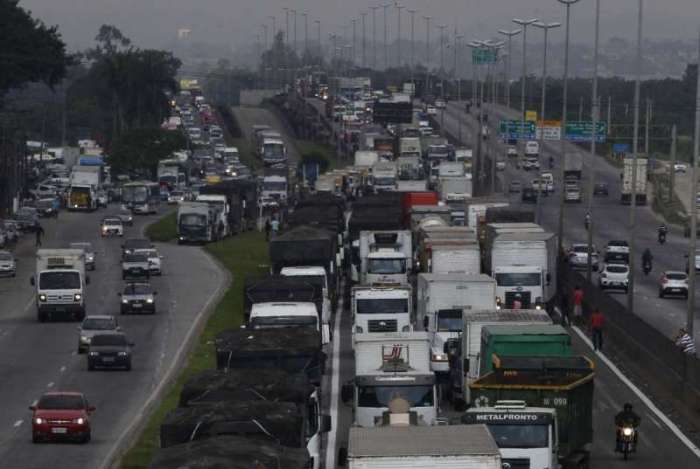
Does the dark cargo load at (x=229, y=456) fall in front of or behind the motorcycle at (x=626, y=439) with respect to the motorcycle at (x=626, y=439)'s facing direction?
in front

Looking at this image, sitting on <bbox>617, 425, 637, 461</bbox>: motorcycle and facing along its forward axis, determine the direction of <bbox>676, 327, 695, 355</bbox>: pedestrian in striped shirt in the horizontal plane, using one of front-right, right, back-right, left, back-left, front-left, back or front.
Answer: back

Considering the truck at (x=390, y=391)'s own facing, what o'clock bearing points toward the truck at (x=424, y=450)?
the truck at (x=424, y=450) is roughly at 12 o'clock from the truck at (x=390, y=391).

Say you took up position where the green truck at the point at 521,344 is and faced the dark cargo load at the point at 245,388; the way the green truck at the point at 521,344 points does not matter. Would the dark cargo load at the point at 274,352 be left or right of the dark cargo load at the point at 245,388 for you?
right

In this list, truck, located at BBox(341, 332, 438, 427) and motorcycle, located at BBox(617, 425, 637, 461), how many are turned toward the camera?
2

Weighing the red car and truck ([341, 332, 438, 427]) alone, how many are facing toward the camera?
2

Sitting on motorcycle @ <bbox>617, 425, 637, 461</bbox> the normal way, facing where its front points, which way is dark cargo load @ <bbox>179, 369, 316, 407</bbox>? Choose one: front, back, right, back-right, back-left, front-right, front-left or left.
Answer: front-right

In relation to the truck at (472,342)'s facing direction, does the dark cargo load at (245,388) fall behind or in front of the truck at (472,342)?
in front

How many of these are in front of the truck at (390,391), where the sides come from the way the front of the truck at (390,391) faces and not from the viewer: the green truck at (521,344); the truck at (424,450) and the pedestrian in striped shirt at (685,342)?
1

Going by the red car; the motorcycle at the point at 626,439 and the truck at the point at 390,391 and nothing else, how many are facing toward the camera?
3

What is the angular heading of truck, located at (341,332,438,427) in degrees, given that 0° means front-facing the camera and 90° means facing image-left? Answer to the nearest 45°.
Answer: approximately 0°

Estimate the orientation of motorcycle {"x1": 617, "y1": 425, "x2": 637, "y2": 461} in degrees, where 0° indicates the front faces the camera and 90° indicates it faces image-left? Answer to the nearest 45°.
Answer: approximately 0°

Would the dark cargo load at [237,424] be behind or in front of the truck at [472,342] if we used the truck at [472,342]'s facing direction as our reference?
in front
